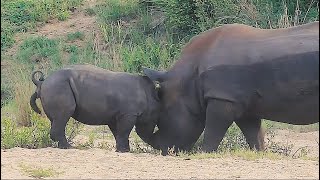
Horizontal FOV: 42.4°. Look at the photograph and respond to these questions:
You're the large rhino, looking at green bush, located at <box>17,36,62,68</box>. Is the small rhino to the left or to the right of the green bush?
left

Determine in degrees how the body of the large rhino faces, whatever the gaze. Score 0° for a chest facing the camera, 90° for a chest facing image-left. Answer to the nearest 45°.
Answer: approximately 90°

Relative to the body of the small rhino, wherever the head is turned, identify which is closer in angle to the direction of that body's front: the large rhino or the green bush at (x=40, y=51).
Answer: the large rhino

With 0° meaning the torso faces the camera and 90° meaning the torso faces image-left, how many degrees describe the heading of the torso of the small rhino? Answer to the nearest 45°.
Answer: approximately 270°

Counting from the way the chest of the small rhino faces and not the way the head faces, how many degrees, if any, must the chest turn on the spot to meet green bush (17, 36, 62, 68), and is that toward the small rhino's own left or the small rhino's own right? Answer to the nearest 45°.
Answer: approximately 90° to the small rhino's own left

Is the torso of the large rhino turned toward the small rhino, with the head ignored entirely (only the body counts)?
yes

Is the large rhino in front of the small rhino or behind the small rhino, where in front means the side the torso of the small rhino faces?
in front

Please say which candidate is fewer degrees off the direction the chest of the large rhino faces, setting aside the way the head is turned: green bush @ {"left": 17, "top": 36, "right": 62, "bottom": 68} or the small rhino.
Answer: the small rhino

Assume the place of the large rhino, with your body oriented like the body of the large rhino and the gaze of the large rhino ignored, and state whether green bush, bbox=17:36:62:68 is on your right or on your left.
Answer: on your right

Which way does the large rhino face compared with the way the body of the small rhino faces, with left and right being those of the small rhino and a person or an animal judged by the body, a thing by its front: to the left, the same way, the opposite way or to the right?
the opposite way

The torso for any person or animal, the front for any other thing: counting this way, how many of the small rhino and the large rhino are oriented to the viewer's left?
1
